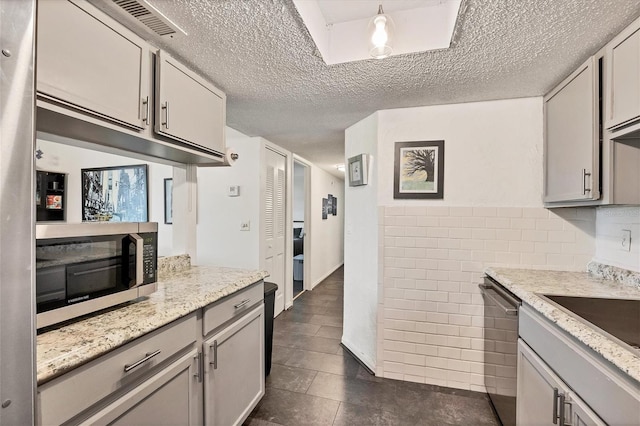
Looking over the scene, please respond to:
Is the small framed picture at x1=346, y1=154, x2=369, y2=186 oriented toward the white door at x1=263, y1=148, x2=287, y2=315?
no

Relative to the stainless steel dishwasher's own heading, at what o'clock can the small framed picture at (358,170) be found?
The small framed picture is roughly at 2 o'clock from the stainless steel dishwasher.

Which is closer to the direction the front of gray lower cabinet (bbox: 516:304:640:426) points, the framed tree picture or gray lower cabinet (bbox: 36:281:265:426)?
the gray lower cabinet

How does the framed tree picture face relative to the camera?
toward the camera

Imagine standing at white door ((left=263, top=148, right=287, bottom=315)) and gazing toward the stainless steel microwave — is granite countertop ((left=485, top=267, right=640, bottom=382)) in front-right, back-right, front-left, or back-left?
front-left

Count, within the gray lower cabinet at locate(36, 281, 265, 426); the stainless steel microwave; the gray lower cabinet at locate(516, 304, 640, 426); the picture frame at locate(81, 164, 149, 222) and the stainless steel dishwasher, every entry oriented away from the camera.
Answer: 0

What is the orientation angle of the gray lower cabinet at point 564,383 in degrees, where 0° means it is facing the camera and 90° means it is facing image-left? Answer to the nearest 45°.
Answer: approximately 45°

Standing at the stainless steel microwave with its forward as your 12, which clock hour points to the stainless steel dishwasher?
The stainless steel dishwasher is roughly at 11 o'clock from the stainless steel microwave.

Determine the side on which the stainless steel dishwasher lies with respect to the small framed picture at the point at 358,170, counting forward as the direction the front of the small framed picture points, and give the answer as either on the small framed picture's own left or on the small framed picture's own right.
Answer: on the small framed picture's own left

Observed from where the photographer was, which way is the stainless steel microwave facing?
facing the viewer and to the right of the viewer

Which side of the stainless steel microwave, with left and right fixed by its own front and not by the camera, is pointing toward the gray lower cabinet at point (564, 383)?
front

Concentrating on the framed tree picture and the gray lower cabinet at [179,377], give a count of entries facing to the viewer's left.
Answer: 0

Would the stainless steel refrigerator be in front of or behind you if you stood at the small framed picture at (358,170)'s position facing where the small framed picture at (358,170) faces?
in front

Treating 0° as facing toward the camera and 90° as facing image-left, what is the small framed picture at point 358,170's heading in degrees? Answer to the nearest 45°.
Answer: approximately 45°

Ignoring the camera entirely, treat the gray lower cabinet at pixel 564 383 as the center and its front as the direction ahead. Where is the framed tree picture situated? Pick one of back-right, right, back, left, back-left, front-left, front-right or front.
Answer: right

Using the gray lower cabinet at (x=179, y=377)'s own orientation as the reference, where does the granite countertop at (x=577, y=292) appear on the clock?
The granite countertop is roughly at 11 o'clock from the gray lower cabinet.

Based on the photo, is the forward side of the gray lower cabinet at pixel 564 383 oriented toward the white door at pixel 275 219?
no
